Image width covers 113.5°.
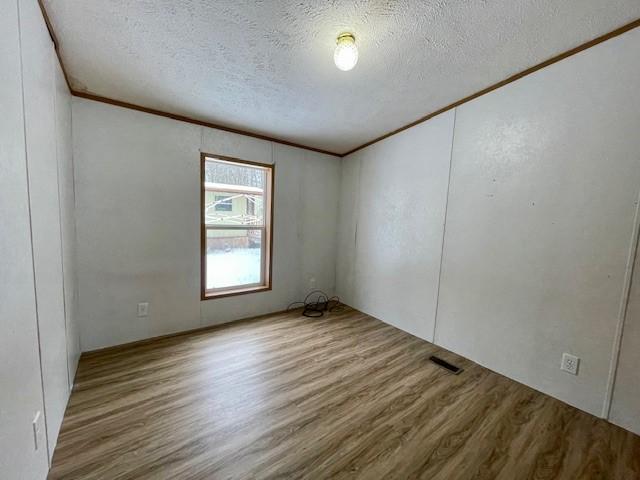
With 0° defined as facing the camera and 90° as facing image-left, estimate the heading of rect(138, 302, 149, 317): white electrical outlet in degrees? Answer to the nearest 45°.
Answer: approximately 0°

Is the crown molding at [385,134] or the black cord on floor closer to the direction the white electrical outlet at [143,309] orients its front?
the crown molding

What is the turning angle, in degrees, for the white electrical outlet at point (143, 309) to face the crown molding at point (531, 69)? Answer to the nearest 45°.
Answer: approximately 45° to its left

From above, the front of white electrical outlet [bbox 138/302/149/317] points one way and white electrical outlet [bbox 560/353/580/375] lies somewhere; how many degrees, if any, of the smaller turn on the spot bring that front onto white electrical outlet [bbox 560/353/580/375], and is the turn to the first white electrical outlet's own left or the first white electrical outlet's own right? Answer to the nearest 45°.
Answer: approximately 45° to the first white electrical outlet's own left

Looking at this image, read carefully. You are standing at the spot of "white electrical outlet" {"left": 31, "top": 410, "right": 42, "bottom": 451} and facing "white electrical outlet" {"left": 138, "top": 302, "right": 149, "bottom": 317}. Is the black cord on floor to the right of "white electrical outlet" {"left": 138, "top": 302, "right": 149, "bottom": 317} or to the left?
right
